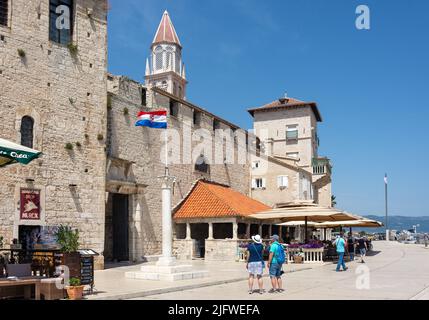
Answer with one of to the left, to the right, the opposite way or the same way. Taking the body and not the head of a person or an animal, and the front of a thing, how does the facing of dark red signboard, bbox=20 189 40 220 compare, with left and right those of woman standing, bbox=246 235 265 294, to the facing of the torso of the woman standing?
the opposite way

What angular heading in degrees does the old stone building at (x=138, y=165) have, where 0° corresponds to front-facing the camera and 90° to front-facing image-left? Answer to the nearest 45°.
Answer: approximately 315°

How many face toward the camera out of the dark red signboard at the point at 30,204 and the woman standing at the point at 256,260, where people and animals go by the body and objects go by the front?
1

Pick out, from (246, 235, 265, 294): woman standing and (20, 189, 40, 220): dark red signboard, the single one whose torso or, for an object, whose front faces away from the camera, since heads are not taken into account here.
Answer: the woman standing

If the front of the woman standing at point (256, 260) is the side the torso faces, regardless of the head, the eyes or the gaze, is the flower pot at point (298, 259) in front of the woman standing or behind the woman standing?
in front

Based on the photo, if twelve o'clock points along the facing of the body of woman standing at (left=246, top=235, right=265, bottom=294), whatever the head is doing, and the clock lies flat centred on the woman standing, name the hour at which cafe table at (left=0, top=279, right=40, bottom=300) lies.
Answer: The cafe table is roughly at 8 o'clock from the woman standing.

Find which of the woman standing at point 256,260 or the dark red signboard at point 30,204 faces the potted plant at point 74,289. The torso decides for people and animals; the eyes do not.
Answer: the dark red signboard

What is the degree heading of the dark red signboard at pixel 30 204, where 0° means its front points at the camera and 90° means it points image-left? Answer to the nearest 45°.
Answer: approximately 0°

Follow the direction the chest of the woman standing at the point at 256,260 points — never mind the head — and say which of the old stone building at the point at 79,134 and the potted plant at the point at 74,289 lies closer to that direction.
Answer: the old stone building

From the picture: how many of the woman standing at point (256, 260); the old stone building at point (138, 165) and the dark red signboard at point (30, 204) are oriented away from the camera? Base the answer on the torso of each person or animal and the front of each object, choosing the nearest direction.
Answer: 1

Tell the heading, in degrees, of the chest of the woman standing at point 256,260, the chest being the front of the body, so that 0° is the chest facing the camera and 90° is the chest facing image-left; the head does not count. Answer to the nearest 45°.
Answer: approximately 180°

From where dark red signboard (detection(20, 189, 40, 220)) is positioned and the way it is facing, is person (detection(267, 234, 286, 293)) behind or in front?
in front

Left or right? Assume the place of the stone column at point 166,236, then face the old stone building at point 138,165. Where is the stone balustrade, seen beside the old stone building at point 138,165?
right
